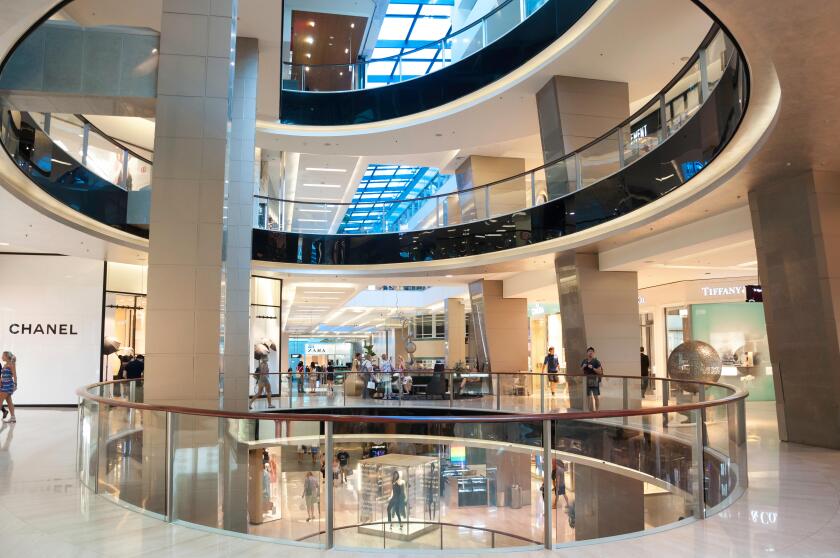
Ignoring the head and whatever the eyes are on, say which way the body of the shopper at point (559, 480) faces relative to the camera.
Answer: away from the camera

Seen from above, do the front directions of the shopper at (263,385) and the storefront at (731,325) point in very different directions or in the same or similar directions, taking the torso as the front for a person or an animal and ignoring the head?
very different directions

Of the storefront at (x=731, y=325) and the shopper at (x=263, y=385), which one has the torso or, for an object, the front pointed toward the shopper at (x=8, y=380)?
the storefront

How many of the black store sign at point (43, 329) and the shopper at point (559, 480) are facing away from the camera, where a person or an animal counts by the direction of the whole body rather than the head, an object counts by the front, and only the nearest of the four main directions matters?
1

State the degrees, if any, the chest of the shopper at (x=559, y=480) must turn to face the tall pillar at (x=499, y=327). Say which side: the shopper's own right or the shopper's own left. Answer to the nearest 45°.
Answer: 0° — they already face it

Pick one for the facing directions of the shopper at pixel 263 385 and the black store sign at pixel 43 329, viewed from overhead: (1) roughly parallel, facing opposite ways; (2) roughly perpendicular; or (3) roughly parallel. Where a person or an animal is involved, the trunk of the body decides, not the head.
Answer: roughly perpendicular
